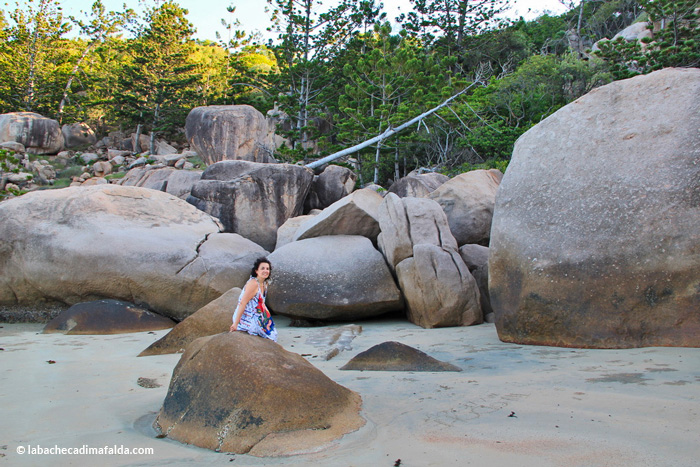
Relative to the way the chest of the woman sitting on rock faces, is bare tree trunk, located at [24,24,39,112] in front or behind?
behind

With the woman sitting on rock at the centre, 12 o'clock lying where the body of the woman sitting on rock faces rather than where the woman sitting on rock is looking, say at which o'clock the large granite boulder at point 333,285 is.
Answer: The large granite boulder is roughly at 8 o'clock from the woman sitting on rock.

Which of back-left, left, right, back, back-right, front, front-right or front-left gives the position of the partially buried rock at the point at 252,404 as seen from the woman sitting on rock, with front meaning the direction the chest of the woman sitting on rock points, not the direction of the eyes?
front-right

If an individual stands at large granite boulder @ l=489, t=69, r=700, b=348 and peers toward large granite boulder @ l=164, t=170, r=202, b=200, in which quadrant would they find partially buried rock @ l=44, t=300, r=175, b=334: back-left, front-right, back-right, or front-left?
front-left

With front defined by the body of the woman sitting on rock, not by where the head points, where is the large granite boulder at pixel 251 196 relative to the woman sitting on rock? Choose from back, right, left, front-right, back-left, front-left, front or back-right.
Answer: back-left

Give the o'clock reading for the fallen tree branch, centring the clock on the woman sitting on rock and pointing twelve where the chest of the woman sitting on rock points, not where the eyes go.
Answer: The fallen tree branch is roughly at 8 o'clock from the woman sitting on rock.

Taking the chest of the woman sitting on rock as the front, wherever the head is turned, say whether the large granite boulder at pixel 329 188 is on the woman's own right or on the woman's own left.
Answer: on the woman's own left

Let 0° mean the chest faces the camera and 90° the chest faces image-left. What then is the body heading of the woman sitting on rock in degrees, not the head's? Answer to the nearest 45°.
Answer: approximately 315°

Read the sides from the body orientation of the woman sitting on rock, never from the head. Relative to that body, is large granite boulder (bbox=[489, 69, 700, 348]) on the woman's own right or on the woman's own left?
on the woman's own left
